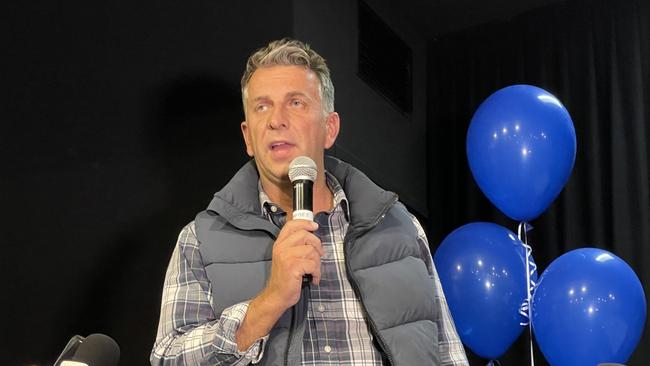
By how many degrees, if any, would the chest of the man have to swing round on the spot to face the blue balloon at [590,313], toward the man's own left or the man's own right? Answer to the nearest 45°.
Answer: approximately 135° to the man's own left

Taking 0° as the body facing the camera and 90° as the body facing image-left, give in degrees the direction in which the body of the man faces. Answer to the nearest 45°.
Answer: approximately 0°

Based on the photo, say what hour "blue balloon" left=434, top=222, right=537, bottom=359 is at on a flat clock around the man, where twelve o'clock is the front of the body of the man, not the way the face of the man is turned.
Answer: The blue balloon is roughly at 7 o'clock from the man.

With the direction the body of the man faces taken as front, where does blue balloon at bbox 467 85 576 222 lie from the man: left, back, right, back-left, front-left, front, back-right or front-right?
back-left
